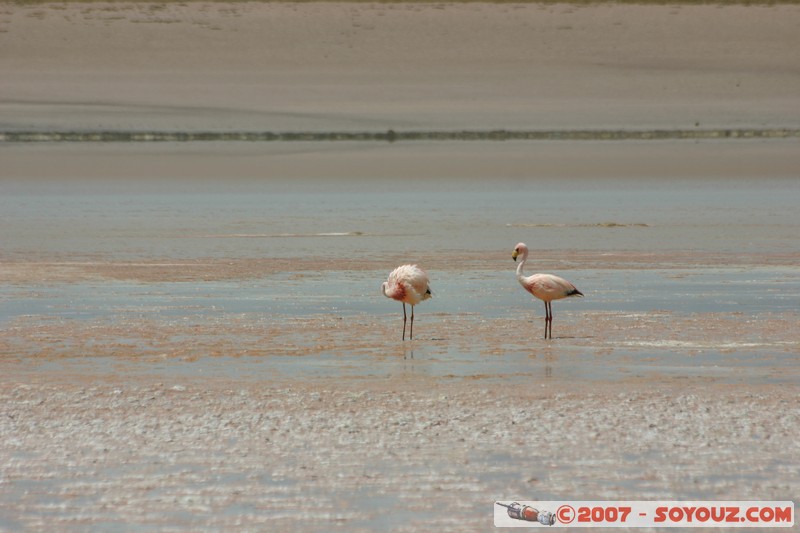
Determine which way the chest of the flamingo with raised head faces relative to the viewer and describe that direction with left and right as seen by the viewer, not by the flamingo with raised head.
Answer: facing to the left of the viewer

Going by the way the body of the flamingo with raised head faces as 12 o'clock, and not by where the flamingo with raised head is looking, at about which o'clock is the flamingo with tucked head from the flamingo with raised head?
The flamingo with tucked head is roughly at 12 o'clock from the flamingo with raised head.
